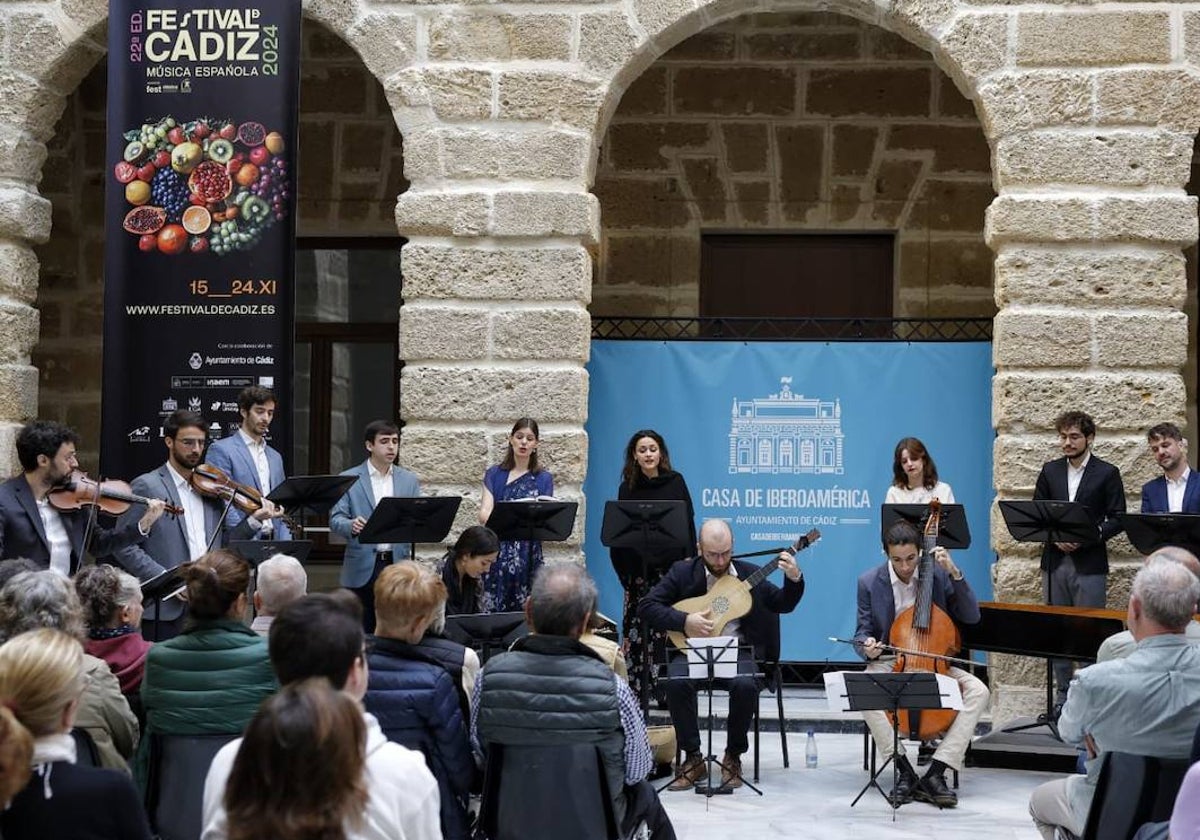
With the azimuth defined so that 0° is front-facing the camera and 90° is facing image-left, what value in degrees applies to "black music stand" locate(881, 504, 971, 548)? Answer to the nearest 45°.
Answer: approximately 180°

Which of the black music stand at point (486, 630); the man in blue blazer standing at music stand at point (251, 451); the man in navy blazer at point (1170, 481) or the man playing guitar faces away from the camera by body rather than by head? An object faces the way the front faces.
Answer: the black music stand

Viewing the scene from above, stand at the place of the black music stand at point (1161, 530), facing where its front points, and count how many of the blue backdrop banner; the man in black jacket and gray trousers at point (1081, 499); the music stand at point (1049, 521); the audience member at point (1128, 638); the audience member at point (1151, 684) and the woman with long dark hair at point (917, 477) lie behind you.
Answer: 2

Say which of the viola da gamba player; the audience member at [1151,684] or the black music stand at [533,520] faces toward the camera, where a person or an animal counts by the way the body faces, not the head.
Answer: the viola da gamba player

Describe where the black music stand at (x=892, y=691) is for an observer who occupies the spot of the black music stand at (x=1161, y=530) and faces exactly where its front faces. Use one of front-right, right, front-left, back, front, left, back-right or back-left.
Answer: back-left

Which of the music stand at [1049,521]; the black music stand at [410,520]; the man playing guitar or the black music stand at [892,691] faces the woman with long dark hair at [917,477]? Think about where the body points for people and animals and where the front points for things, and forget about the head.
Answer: the black music stand at [892,691]

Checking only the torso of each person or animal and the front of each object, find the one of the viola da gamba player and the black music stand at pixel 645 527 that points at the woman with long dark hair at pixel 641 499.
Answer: the black music stand

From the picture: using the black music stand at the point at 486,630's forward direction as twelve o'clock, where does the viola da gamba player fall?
The viola da gamba player is roughly at 2 o'clock from the black music stand.

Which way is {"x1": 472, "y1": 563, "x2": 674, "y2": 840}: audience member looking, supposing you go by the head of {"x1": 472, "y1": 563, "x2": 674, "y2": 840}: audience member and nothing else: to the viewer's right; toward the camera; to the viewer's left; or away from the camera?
away from the camera

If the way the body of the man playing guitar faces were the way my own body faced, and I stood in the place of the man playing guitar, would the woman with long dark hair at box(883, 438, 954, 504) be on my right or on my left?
on my left

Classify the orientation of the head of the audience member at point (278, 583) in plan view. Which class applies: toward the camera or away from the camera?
away from the camera

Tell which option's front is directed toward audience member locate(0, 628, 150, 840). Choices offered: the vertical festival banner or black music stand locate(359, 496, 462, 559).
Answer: the vertical festival banner

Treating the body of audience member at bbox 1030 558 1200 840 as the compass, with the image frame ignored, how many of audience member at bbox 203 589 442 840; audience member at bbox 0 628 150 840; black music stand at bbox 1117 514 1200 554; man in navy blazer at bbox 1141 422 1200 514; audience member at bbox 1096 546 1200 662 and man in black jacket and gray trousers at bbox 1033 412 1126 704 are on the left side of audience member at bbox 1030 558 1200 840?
2

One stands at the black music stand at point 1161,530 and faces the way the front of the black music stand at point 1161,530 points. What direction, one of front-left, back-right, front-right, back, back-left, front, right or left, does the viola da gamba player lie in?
left

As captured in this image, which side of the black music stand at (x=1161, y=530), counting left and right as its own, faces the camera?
back

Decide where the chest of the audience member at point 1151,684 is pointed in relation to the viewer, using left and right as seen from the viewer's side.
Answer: facing away from the viewer and to the left of the viewer
